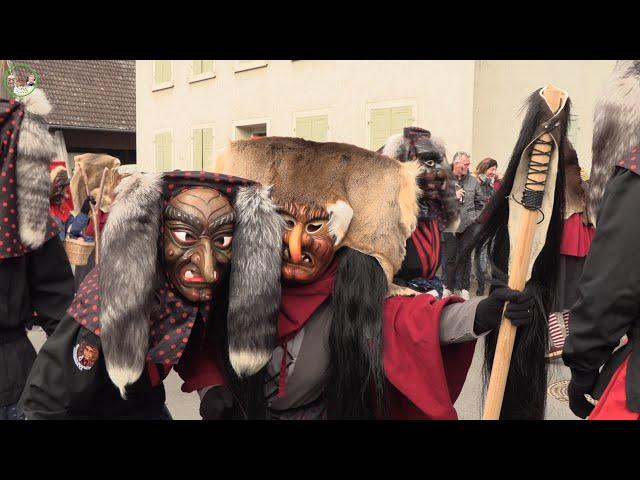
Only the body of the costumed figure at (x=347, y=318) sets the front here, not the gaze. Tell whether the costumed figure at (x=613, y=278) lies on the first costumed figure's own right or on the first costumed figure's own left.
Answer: on the first costumed figure's own left

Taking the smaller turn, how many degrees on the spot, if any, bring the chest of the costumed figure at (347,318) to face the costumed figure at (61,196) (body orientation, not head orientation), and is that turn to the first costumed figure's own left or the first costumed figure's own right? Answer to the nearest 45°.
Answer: approximately 90° to the first costumed figure's own right

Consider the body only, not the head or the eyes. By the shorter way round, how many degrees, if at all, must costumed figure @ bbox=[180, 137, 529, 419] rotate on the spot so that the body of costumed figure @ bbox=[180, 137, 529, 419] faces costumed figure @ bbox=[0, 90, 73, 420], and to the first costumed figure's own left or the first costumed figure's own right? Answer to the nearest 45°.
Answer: approximately 45° to the first costumed figure's own right

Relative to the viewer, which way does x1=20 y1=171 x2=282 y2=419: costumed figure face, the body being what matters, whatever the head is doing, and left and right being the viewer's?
facing the viewer and to the right of the viewer

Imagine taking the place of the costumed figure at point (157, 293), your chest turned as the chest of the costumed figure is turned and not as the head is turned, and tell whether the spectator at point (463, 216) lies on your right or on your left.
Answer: on your left

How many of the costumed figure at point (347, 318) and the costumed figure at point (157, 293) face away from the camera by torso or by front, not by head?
0

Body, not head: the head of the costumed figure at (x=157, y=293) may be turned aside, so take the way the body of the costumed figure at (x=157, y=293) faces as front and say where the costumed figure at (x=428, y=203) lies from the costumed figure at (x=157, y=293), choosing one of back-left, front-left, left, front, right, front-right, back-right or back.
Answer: left
